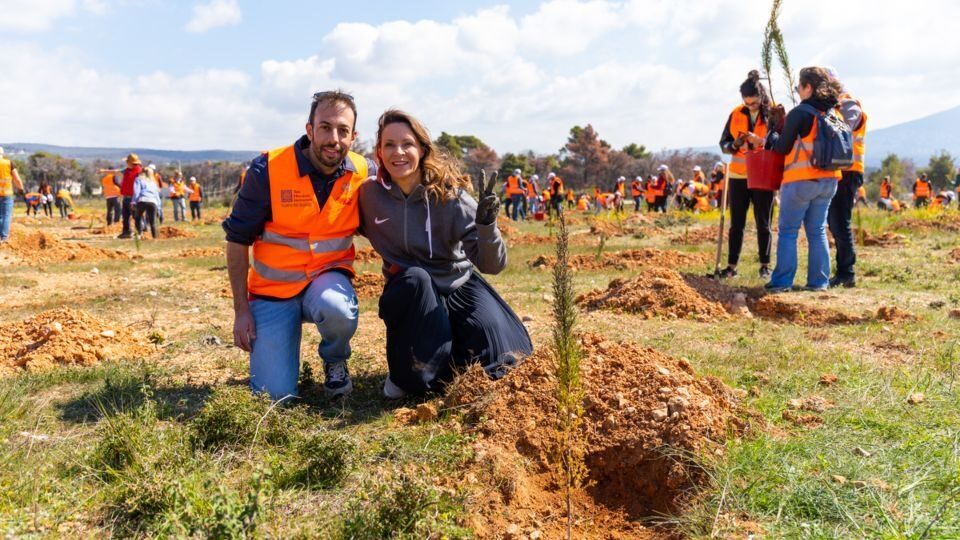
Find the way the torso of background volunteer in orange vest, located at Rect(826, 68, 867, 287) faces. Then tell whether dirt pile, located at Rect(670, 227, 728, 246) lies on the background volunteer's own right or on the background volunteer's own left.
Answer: on the background volunteer's own right

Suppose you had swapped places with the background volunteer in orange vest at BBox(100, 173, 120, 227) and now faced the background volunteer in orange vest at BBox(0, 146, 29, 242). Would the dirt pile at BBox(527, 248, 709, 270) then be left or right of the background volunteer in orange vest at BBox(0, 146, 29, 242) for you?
left

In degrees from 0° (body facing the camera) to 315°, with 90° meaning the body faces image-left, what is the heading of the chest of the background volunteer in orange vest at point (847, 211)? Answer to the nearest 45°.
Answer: approximately 90°

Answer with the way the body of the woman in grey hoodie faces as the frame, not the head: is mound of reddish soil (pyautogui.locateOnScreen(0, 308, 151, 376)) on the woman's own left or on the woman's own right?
on the woman's own right

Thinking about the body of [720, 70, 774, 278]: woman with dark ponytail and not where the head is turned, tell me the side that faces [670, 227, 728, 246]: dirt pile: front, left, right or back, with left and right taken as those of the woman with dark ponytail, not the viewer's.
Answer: back
